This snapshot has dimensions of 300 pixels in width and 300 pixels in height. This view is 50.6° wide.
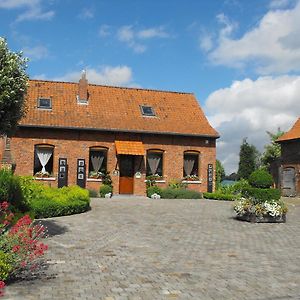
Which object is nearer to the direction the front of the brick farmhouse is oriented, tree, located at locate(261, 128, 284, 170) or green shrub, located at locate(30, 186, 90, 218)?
the green shrub

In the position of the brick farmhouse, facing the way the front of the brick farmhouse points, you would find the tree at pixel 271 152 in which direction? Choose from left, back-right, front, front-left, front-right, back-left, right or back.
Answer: back-left

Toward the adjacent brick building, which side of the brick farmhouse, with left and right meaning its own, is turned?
left

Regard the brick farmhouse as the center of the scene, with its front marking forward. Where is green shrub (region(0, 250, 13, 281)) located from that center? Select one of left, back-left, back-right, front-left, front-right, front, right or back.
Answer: front

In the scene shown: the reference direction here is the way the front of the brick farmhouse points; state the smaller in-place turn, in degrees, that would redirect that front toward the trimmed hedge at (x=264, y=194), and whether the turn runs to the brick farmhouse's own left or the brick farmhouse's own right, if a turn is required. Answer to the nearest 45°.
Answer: approximately 45° to the brick farmhouse's own left

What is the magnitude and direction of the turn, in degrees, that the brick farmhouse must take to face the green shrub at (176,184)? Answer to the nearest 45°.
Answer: approximately 90° to its left

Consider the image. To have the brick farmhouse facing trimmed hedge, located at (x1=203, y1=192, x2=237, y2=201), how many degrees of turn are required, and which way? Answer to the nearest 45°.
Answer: approximately 90° to its left

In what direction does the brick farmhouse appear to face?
toward the camera

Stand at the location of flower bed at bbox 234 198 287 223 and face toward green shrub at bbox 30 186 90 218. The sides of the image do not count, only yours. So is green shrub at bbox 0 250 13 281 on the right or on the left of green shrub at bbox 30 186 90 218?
left

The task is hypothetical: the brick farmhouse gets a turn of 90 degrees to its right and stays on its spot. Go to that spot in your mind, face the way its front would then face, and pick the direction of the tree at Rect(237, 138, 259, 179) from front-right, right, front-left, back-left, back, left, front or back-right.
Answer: back-right

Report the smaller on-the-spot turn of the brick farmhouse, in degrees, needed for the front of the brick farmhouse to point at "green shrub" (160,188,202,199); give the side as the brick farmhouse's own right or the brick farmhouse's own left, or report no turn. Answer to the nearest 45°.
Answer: approximately 90° to the brick farmhouse's own left

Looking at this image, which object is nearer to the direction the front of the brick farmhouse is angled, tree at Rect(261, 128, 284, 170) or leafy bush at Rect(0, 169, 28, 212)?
the leafy bush
